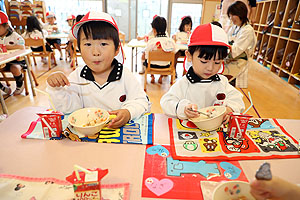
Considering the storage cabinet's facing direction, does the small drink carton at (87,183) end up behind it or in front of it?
in front

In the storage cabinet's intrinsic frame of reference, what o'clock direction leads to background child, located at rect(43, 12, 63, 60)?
The background child is roughly at 1 o'clock from the storage cabinet.

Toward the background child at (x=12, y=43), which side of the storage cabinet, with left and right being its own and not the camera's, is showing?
front

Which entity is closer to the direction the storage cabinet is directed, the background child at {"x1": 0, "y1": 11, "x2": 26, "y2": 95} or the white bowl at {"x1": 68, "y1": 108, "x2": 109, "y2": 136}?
the background child

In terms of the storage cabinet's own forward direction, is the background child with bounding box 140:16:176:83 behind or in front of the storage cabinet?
in front

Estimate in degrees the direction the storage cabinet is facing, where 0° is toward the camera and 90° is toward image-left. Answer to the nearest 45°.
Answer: approximately 45°

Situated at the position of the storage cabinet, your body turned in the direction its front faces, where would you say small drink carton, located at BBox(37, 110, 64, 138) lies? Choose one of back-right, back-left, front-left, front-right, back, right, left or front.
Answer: front-left

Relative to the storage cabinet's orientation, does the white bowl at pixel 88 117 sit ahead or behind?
ahead
